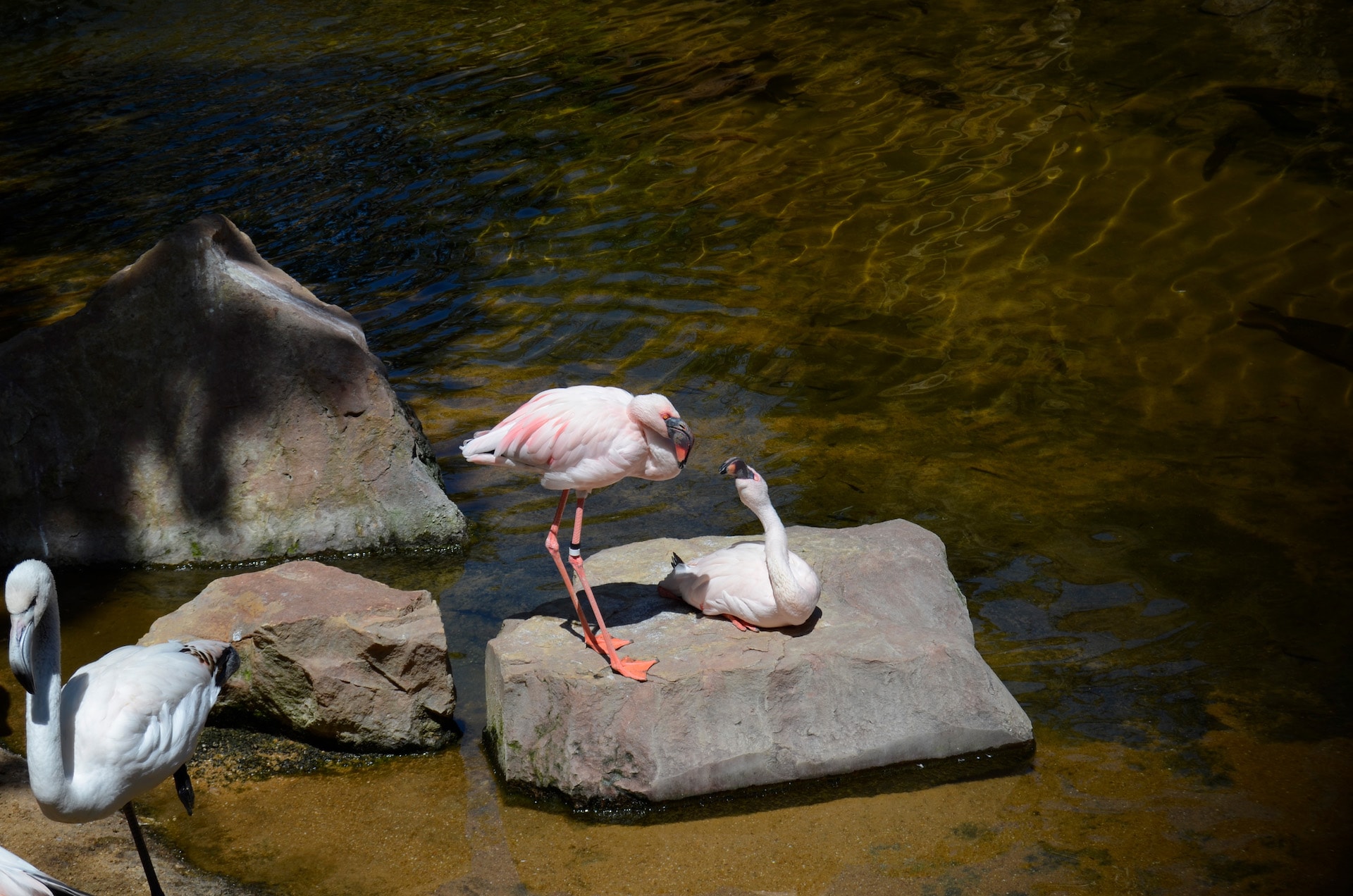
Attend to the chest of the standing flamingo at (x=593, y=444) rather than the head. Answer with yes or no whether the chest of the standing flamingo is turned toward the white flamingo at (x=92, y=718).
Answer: no

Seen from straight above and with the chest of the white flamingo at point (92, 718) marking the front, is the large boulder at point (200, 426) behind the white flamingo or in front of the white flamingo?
behind

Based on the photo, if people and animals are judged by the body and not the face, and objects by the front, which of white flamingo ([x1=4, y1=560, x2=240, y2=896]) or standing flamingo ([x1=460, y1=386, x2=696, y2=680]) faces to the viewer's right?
the standing flamingo

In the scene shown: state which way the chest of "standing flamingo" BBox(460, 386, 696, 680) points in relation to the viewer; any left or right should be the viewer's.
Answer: facing to the right of the viewer

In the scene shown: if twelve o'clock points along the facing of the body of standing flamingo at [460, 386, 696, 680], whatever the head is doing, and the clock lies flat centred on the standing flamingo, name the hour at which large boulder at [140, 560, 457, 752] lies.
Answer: The large boulder is roughly at 6 o'clock from the standing flamingo.

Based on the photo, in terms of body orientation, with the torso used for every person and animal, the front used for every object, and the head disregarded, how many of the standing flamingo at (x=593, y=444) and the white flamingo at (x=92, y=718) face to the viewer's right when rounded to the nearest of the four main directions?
1

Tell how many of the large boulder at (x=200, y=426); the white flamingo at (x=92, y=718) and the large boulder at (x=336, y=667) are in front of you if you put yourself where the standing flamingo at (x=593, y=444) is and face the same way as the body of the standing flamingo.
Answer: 0

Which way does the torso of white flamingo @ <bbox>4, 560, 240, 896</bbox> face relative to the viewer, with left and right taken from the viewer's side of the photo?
facing the viewer and to the left of the viewer

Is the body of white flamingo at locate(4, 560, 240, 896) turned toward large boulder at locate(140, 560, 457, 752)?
no
